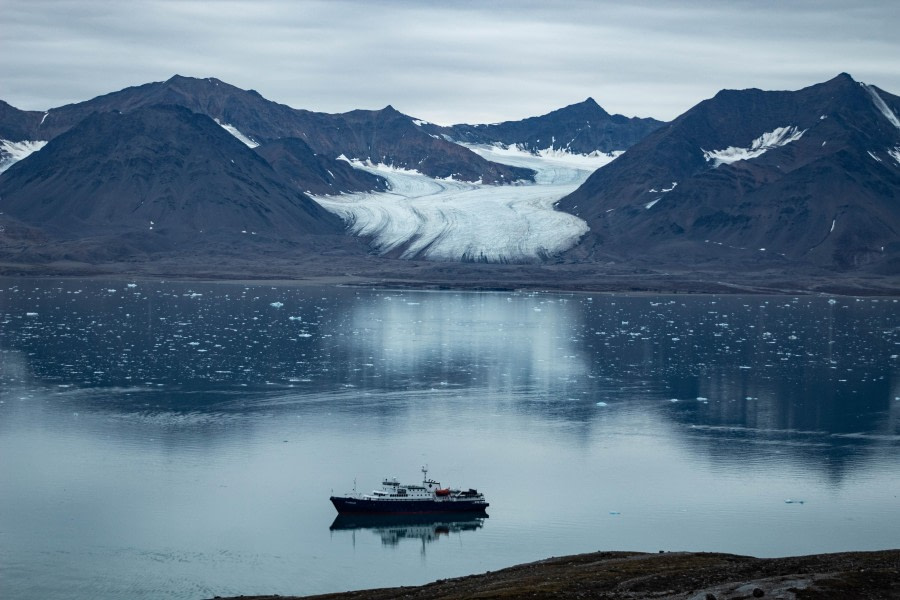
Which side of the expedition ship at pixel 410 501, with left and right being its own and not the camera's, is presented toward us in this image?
left
